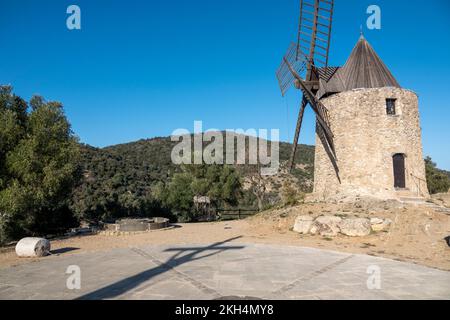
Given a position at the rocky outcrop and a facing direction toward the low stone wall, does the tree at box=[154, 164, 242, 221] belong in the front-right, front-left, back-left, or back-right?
front-right

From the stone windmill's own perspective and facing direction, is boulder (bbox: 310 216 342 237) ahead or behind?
ahead

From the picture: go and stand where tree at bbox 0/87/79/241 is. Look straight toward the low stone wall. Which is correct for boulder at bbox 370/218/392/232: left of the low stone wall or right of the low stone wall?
right

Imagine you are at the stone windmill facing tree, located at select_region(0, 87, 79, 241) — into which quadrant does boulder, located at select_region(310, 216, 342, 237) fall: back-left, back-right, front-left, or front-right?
front-left

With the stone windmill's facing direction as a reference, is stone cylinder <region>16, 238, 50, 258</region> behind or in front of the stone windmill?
in front

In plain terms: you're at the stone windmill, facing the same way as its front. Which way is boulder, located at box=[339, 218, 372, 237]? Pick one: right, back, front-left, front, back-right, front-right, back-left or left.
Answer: front-right
